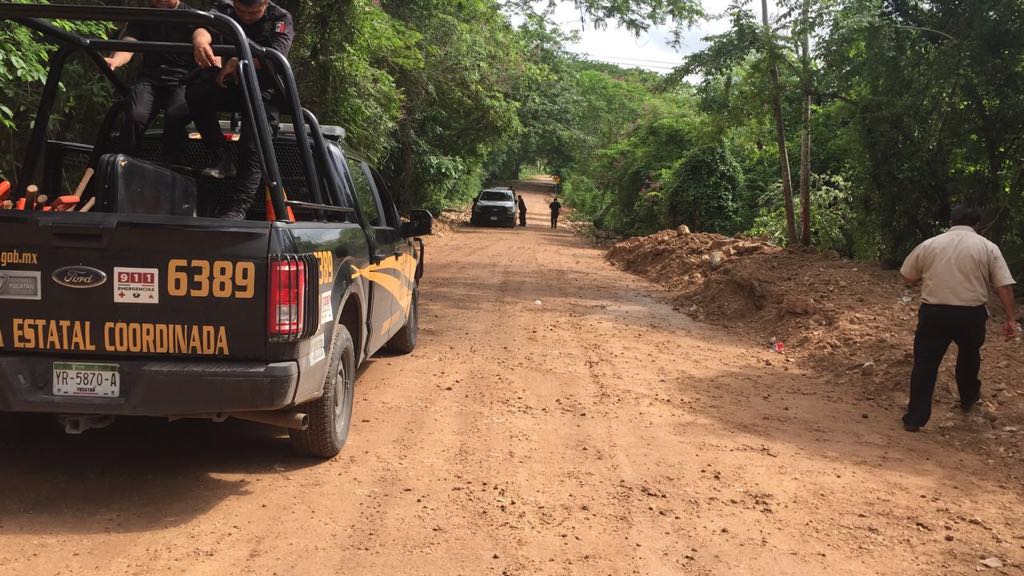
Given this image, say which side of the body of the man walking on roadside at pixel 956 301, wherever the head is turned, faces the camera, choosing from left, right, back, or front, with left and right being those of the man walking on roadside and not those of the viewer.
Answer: back

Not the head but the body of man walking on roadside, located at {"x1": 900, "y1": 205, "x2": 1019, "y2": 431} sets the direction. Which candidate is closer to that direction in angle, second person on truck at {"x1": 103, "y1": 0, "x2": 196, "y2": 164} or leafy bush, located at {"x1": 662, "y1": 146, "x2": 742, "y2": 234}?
the leafy bush

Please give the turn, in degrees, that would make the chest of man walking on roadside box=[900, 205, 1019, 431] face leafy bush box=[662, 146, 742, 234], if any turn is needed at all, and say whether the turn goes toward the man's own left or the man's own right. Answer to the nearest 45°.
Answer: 0° — they already face it

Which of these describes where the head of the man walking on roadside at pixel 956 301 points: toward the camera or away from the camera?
away from the camera

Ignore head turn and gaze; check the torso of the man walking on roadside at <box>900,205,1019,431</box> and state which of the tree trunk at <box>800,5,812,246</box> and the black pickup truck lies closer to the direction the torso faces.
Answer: the tree trunk

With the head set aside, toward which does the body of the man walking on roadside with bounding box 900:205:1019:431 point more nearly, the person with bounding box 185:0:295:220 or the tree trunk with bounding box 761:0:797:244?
the tree trunk

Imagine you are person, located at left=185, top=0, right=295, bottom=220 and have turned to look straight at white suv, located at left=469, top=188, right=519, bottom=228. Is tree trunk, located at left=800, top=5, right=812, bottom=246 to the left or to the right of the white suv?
right

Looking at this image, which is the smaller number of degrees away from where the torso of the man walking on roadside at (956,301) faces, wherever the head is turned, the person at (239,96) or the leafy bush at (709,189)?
the leafy bush

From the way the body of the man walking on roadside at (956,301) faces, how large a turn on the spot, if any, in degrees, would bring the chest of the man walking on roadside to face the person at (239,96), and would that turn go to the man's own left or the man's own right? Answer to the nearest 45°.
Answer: approximately 135° to the man's own left

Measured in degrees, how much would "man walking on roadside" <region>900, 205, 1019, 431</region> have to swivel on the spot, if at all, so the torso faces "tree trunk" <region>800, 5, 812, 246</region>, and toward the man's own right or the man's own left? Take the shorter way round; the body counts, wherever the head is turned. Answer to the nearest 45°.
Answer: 0° — they already face it

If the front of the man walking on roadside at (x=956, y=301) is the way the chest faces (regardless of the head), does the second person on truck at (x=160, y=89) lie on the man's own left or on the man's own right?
on the man's own left

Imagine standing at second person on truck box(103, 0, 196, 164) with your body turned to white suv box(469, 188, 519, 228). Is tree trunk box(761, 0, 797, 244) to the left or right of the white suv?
right

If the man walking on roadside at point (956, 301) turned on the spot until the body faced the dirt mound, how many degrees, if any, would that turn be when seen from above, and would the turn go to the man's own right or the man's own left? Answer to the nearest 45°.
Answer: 0° — they already face it
